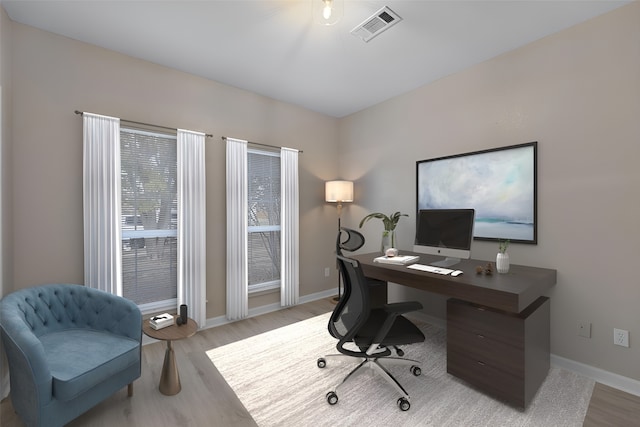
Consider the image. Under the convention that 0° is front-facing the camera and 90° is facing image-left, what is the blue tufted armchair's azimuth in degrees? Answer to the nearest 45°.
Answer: approximately 315°

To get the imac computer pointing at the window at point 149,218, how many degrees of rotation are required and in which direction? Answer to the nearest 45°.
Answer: approximately 45° to its right

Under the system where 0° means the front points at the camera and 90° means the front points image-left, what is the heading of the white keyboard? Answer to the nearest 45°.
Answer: approximately 45°

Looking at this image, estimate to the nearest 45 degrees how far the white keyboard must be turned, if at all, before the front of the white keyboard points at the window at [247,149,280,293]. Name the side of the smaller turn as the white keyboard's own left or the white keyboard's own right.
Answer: approximately 45° to the white keyboard's own right

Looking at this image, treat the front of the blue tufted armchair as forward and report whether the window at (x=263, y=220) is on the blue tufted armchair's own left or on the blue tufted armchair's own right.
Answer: on the blue tufted armchair's own left

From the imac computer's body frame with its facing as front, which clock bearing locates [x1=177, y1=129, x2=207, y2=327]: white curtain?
The white curtain is roughly at 1 o'clock from the imac computer.

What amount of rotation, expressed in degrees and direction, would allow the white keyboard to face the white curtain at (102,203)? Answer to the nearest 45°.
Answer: approximately 45° to its right

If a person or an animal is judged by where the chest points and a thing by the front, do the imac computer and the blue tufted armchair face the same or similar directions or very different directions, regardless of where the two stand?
very different directions

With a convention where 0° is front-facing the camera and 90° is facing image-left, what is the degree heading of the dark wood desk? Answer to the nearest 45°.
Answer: approximately 45°
